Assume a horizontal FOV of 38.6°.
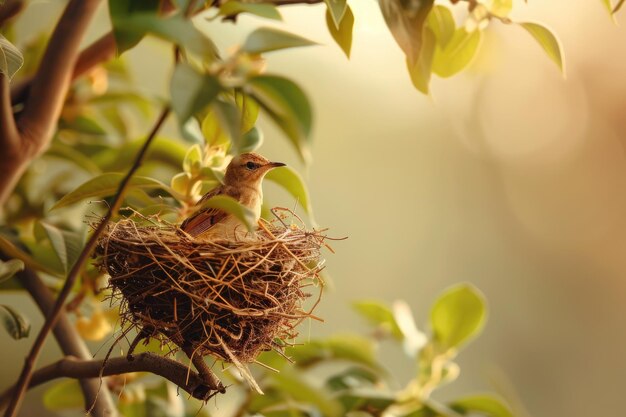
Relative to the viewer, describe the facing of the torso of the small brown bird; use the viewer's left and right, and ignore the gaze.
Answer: facing to the right of the viewer
